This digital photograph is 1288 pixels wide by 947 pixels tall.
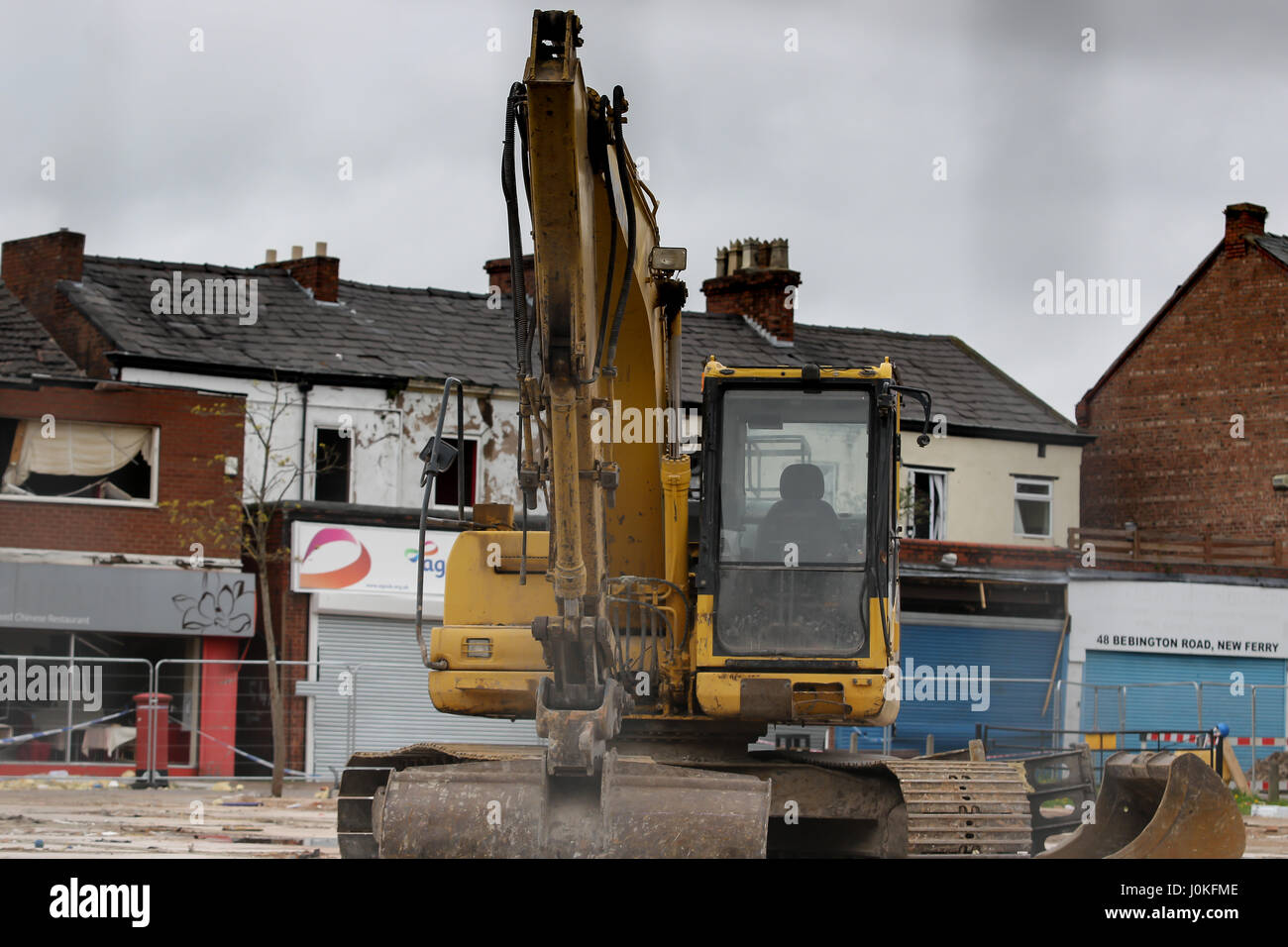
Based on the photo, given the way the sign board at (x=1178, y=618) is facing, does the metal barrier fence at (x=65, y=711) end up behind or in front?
in front

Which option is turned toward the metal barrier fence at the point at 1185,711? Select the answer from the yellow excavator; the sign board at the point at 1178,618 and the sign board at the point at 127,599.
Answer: the sign board at the point at 1178,618

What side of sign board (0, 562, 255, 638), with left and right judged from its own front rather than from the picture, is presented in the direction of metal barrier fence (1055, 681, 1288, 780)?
left

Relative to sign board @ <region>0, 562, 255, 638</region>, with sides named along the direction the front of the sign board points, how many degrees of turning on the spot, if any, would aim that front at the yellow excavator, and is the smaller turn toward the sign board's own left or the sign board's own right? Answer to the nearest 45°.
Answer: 0° — it already faces it

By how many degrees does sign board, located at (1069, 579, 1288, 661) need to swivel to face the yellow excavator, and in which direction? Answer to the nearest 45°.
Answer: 0° — it already faces it

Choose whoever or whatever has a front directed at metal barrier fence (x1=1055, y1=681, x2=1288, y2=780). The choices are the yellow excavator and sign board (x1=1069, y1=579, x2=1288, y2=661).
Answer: the sign board

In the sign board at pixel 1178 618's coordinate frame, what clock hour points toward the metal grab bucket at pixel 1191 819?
The metal grab bucket is roughly at 12 o'clock from the sign board.

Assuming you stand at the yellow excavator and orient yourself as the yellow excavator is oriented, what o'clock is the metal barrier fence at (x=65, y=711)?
The metal barrier fence is roughly at 5 o'clock from the yellow excavator.

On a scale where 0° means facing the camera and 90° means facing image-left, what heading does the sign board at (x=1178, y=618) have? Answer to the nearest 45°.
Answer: approximately 0°
